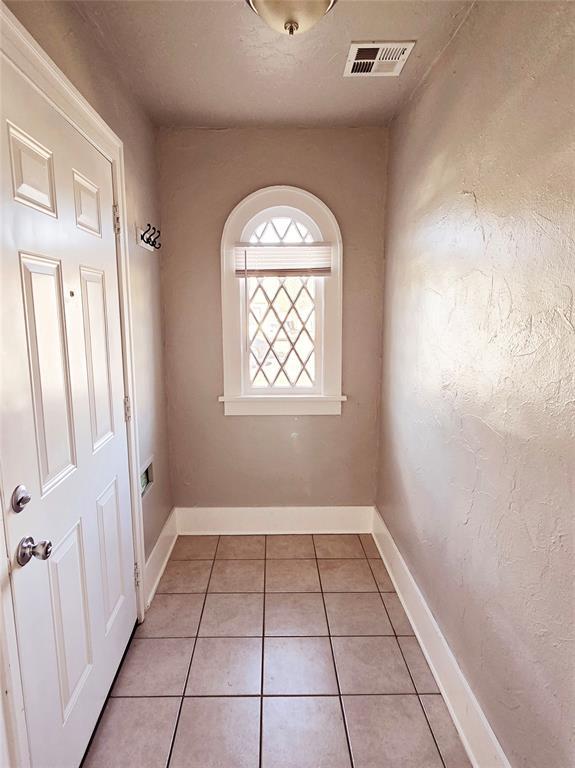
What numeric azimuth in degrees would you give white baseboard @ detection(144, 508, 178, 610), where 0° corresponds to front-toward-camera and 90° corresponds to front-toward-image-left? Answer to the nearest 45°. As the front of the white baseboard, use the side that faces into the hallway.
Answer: approximately 270°

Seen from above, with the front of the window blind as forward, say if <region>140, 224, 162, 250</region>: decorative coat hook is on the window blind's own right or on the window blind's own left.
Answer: on the window blind's own right

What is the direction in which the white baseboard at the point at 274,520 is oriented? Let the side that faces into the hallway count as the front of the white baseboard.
toward the camera

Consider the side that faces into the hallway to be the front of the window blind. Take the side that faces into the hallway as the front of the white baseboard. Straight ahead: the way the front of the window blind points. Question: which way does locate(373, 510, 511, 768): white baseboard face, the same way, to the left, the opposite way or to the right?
to the right

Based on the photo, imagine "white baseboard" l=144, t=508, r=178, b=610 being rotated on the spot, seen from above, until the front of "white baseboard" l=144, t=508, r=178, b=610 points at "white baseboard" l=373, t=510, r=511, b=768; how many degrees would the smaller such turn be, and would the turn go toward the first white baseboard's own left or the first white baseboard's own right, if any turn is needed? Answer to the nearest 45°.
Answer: approximately 45° to the first white baseboard's own right

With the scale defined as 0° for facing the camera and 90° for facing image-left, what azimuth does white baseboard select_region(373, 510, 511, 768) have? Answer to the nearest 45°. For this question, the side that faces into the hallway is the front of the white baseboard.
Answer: approximately 90°

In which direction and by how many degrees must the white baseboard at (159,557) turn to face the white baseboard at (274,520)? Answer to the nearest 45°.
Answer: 0° — it already faces it

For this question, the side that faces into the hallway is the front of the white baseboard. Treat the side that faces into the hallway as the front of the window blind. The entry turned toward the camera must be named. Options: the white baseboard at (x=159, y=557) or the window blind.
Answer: the window blind

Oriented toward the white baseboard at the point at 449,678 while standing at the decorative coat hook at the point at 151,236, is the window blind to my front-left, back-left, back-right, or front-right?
front-left

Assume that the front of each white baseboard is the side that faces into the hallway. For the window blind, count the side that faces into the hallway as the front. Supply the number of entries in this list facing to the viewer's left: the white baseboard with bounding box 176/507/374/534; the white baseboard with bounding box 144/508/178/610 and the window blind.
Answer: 0

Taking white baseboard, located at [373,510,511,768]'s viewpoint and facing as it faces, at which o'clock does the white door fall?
The white door is roughly at 11 o'clock from the white baseboard.

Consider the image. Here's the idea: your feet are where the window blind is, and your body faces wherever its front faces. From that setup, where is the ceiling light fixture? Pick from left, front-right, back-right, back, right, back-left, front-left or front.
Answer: front

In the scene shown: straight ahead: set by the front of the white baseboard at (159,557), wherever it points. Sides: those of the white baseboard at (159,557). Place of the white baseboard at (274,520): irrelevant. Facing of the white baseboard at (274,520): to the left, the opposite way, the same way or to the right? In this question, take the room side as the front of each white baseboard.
to the right

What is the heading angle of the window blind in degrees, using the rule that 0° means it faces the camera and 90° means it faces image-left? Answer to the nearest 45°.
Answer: approximately 0°

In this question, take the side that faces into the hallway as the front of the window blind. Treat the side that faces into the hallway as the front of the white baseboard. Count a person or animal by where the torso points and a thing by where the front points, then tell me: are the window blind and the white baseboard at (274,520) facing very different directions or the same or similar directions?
same or similar directions
